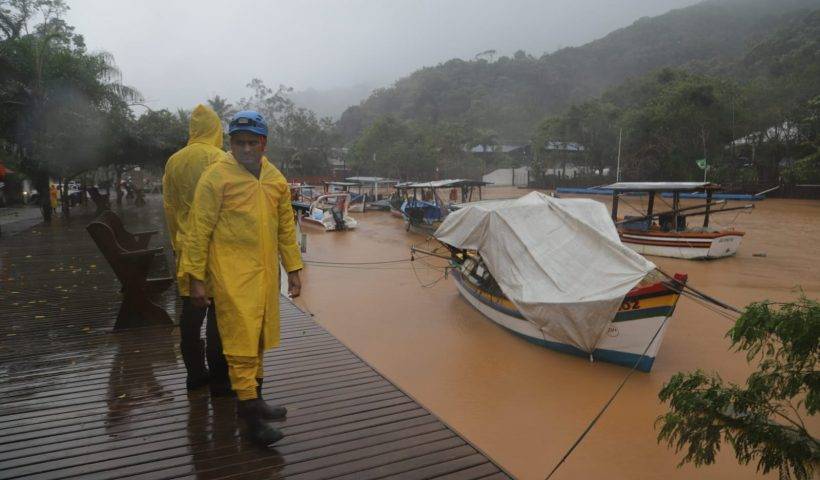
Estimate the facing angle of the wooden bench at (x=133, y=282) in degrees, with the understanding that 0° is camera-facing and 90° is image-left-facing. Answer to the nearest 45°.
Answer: approximately 270°

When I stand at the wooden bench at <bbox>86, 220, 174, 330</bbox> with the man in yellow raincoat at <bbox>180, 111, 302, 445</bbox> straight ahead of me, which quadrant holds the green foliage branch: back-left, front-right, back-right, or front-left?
front-left

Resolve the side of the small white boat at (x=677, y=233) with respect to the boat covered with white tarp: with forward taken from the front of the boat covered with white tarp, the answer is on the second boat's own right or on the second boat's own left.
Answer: on the second boat's own left

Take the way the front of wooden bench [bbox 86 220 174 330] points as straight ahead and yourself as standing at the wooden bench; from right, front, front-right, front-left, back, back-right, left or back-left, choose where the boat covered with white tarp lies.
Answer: front

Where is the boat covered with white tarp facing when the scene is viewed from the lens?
facing the viewer and to the right of the viewer

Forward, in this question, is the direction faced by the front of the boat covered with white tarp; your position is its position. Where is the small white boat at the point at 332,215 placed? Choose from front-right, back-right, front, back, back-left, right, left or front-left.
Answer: back

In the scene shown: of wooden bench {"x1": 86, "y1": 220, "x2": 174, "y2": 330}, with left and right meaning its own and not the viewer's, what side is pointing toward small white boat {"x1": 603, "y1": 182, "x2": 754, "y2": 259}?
front

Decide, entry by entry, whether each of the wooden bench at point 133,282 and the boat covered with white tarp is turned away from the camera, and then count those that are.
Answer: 0

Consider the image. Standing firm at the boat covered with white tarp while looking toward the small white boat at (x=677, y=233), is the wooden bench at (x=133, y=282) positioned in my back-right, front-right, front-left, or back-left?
back-left

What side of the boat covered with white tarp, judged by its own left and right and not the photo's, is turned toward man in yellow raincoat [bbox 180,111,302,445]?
right

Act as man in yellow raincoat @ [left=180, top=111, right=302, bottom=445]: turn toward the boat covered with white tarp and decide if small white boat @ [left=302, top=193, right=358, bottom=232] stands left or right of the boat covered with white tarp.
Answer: left

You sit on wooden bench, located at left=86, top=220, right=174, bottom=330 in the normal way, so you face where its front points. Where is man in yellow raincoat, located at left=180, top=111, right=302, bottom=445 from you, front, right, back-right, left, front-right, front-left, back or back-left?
right
